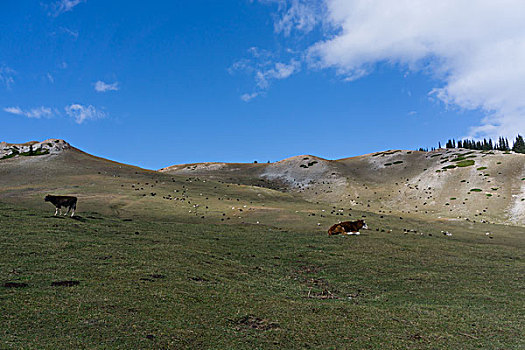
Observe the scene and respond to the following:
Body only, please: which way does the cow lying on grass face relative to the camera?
to the viewer's right
